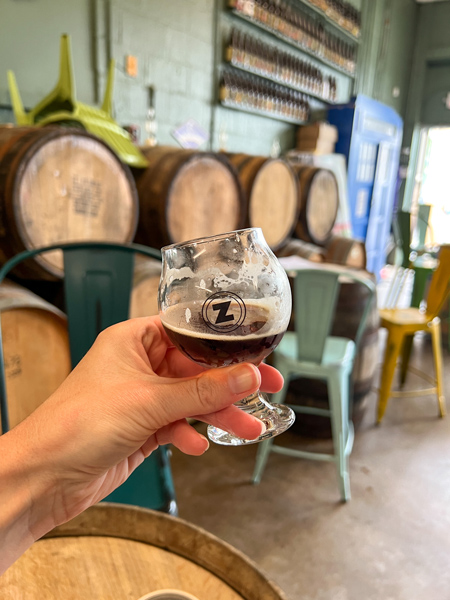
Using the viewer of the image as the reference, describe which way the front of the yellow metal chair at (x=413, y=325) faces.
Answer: facing to the left of the viewer

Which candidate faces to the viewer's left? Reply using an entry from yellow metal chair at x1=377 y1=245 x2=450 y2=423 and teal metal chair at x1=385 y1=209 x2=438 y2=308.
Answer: the yellow metal chair

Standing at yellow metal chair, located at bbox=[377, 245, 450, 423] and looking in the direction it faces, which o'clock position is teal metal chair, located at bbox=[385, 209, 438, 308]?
The teal metal chair is roughly at 3 o'clock from the yellow metal chair.
